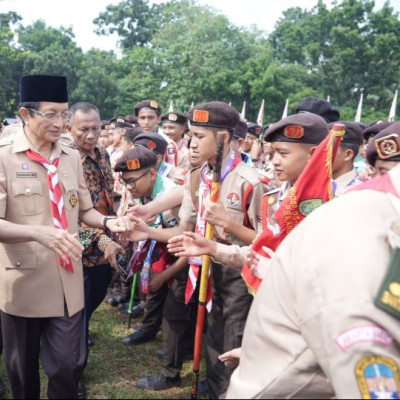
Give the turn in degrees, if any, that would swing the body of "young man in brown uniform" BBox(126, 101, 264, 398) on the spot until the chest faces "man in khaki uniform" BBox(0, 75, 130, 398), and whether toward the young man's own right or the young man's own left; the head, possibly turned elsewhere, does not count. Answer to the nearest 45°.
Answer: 0° — they already face them

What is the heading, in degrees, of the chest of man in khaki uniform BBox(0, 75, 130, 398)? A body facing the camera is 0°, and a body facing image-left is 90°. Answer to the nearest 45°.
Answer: approximately 315°

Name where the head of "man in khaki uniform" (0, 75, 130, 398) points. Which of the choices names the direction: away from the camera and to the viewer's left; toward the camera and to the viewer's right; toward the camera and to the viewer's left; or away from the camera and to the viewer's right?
toward the camera and to the viewer's right

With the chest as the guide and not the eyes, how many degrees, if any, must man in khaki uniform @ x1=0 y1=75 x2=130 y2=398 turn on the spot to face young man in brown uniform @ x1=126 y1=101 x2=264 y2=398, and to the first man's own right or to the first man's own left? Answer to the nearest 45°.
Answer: approximately 45° to the first man's own left

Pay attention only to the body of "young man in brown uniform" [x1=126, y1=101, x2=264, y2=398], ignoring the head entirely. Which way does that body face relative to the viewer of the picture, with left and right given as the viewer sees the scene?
facing the viewer and to the left of the viewer

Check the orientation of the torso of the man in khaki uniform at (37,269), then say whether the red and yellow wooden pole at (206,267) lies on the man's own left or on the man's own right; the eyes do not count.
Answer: on the man's own left

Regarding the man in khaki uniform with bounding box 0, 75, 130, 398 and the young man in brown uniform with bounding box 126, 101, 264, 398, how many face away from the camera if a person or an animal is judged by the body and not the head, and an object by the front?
0

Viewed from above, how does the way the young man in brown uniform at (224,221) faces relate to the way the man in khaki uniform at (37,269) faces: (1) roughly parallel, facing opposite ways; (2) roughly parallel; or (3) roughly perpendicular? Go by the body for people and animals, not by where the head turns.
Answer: roughly perpendicular
